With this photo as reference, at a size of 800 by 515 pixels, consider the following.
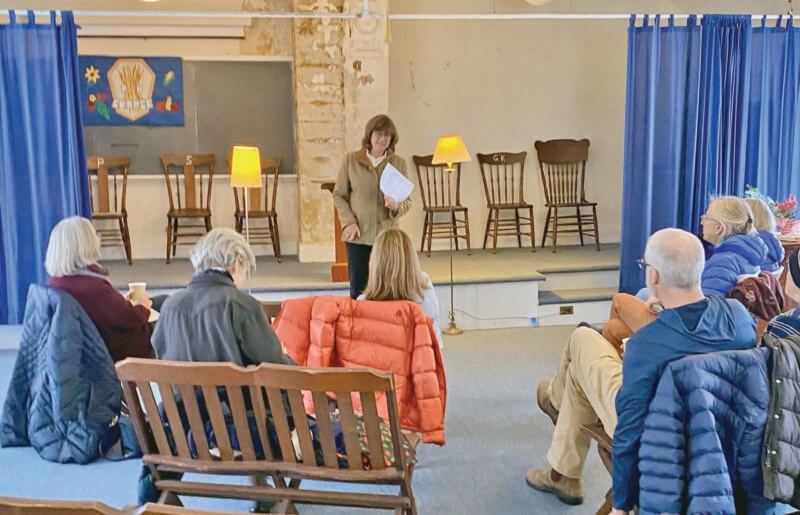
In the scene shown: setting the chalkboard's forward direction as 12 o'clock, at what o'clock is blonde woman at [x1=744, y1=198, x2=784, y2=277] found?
The blonde woman is roughly at 11 o'clock from the chalkboard.

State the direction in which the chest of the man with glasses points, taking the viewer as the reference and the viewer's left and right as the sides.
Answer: facing away from the viewer and to the left of the viewer

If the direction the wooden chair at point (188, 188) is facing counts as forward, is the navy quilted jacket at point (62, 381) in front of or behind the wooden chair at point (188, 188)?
in front

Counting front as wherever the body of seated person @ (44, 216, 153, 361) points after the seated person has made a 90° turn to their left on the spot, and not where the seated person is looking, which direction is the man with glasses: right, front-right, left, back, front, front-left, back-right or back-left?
back

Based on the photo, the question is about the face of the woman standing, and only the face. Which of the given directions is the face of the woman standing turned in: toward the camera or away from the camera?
toward the camera

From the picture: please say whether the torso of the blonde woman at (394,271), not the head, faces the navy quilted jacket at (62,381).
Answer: no

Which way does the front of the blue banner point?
toward the camera

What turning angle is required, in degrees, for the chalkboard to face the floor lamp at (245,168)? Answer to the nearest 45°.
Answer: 0° — it already faces it

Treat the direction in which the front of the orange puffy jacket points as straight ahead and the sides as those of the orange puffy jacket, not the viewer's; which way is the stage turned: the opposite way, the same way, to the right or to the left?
the opposite way

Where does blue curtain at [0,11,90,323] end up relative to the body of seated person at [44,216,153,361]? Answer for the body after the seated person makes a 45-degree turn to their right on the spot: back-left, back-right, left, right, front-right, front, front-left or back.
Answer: left

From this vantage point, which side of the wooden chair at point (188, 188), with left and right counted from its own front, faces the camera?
front

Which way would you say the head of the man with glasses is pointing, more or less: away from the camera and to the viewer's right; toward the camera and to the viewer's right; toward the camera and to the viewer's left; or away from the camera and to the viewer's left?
away from the camera and to the viewer's left

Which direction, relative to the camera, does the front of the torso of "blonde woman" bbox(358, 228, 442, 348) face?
away from the camera

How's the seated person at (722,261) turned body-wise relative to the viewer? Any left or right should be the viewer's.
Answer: facing to the left of the viewer

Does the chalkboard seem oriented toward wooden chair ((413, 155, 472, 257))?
no

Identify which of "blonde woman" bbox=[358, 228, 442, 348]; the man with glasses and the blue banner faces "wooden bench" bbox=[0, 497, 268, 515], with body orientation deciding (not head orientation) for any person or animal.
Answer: the blue banner

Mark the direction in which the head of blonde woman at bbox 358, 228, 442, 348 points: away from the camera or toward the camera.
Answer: away from the camera

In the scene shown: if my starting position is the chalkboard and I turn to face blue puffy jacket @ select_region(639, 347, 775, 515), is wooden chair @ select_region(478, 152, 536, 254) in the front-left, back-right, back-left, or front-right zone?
front-left

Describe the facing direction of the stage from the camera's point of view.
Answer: facing the viewer

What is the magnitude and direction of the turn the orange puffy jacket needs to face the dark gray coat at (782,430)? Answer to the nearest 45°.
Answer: approximately 135° to its right

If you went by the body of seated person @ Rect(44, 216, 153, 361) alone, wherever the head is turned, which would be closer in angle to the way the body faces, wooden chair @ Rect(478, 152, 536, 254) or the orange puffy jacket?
the wooden chair

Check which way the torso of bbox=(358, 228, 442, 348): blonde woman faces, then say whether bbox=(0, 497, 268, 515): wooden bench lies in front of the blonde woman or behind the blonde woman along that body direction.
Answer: behind
